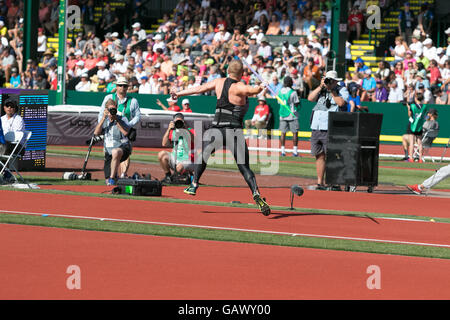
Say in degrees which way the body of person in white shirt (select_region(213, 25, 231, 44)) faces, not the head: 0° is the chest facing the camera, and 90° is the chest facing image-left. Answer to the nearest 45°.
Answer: approximately 0°

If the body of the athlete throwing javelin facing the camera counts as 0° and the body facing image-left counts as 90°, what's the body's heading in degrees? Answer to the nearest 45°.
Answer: approximately 180°

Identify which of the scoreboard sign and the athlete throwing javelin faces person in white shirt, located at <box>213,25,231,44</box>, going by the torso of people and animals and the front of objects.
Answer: the athlete throwing javelin

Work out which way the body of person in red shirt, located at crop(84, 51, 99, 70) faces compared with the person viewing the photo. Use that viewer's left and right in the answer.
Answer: facing the viewer

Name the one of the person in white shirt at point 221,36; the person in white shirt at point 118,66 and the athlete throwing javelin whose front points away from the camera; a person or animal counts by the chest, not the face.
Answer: the athlete throwing javelin

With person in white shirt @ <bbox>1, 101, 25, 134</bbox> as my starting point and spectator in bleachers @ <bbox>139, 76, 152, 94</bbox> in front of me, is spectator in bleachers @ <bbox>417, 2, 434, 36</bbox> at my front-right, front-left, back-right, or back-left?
front-right

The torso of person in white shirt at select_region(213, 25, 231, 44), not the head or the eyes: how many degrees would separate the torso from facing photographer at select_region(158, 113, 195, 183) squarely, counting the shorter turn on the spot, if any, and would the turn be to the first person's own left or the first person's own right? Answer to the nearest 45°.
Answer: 0° — they already face them

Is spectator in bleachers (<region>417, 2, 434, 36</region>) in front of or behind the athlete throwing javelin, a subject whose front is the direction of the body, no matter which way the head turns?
in front

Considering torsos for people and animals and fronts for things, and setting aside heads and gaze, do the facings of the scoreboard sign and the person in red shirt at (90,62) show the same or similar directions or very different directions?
same or similar directions

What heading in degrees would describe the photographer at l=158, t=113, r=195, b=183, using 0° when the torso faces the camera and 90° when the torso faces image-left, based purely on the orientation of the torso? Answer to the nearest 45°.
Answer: approximately 0°

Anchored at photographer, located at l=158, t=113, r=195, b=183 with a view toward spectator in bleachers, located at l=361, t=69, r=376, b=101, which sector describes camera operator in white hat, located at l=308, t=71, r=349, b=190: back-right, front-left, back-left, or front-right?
front-right

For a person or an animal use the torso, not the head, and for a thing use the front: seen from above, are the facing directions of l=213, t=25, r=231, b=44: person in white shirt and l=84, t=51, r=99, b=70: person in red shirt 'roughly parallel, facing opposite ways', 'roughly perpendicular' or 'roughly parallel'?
roughly parallel

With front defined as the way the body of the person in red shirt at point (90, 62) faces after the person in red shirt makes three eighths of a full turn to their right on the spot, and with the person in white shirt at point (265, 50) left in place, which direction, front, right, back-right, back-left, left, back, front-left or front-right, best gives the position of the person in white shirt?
back

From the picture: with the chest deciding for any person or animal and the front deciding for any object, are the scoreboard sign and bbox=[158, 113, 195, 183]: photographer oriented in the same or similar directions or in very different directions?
same or similar directions

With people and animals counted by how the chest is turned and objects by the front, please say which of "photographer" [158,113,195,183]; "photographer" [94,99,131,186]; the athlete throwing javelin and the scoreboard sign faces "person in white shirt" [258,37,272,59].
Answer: the athlete throwing javelin
